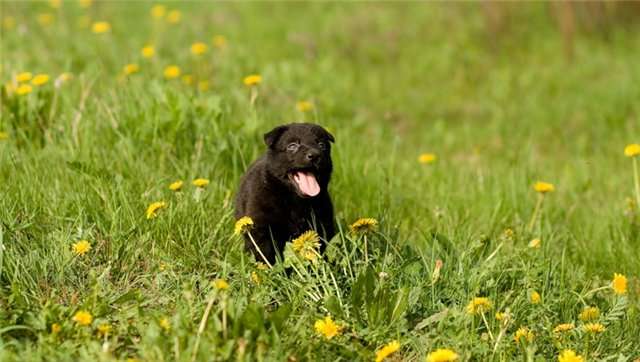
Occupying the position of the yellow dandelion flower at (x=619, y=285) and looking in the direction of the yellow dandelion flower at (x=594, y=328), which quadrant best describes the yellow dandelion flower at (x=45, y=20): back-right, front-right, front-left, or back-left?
back-right

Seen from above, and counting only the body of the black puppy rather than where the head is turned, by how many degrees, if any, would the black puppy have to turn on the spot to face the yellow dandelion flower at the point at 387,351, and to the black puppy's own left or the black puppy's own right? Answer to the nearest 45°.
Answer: approximately 45° to the black puppy's own right

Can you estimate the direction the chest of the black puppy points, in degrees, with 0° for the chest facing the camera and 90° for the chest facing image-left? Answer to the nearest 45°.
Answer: approximately 315°

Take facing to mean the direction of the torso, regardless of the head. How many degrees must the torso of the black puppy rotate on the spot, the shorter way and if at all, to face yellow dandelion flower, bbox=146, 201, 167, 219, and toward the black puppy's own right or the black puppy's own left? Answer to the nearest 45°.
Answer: approximately 135° to the black puppy's own right

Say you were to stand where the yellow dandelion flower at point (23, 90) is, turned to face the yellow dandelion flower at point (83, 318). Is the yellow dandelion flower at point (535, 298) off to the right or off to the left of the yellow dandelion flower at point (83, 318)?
left

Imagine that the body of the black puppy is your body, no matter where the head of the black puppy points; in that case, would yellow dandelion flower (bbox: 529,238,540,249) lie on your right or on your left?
on your left

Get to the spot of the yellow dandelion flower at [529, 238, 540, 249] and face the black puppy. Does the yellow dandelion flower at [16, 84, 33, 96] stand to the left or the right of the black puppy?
right

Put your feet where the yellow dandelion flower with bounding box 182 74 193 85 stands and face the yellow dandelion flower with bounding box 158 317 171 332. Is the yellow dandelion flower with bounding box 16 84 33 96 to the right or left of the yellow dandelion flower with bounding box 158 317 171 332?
right

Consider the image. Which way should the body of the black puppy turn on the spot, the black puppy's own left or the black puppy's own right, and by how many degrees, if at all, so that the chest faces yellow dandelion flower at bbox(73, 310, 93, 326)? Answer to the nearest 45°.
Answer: approximately 90° to the black puppy's own right
